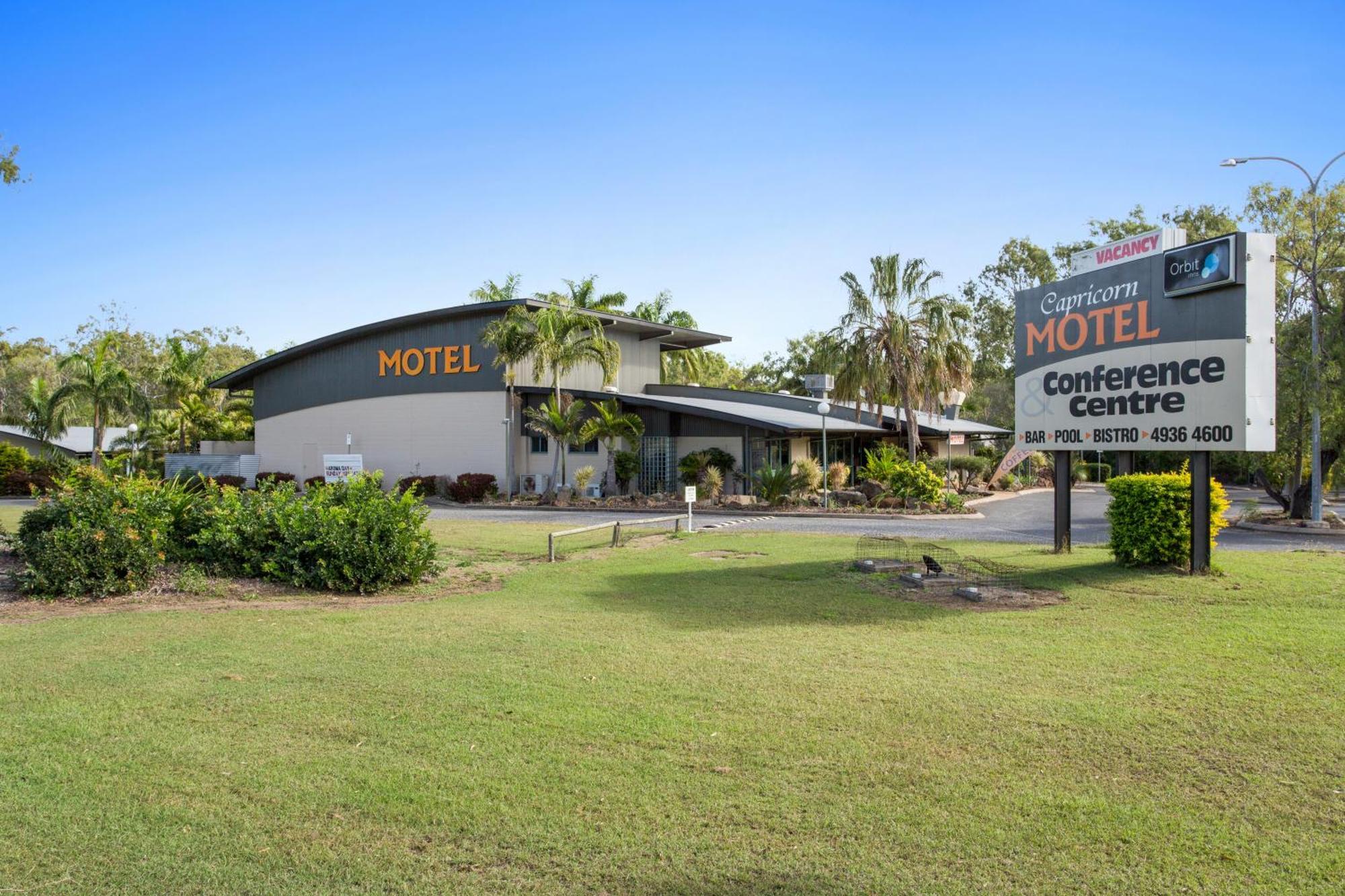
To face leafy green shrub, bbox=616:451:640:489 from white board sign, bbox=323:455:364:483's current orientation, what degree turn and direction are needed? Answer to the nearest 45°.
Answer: approximately 90° to its left

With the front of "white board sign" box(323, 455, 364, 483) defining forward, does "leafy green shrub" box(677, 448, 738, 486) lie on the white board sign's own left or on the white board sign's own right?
on the white board sign's own left

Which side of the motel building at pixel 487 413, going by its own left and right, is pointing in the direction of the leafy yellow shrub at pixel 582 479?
front

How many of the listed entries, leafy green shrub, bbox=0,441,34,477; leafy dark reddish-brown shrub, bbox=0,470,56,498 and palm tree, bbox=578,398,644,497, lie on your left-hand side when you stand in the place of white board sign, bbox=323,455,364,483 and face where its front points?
1

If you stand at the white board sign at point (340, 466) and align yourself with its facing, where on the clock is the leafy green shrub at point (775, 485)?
The leafy green shrub is roughly at 10 o'clock from the white board sign.

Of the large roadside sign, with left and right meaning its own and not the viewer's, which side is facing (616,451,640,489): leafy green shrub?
right

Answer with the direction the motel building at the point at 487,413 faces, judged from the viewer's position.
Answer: facing the viewer and to the right of the viewer

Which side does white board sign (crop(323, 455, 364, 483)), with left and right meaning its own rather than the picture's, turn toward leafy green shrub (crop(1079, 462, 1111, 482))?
left

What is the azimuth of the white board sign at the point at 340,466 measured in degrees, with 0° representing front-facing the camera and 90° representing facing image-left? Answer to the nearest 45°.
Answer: approximately 0°

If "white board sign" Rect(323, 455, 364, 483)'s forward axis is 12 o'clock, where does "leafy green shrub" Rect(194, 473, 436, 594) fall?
The leafy green shrub is roughly at 12 o'clock from the white board sign.

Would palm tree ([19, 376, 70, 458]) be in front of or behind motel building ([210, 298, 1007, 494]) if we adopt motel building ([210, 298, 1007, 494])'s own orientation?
behind

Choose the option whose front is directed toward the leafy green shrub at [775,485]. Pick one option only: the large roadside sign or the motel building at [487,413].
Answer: the motel building

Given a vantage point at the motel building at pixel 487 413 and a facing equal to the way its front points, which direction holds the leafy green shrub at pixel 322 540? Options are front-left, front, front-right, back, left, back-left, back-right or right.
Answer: front-right

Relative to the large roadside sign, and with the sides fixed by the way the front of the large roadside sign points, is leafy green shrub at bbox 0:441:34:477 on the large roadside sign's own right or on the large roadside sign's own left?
on the large roadside sign's own right

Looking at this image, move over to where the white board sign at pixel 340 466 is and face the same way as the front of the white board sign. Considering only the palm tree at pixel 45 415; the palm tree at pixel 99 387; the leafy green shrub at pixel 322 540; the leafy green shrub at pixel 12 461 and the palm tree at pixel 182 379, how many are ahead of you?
1
